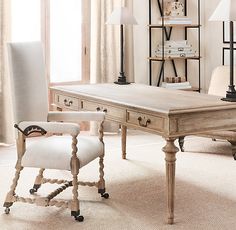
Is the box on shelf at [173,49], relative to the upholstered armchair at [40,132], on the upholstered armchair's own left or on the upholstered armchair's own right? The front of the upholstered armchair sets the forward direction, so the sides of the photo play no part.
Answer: on the upholstered armchair's own left

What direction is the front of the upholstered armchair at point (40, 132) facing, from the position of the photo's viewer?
facing the viewer and to the right of the viewer

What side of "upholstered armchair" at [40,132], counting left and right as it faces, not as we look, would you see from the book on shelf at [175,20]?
left

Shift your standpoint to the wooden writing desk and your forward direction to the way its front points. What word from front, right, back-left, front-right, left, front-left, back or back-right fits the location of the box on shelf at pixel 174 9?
back-right

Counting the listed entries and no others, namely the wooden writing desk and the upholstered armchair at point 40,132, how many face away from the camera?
0

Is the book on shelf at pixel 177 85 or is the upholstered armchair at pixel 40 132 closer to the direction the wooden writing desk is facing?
the upholstered armchair

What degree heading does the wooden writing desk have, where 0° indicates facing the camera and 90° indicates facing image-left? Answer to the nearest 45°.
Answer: approximately 45°

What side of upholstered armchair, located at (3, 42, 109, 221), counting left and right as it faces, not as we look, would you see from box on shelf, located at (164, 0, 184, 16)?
left

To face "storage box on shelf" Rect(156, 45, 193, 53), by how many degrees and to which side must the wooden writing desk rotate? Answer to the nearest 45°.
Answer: approximately 135° to its right
